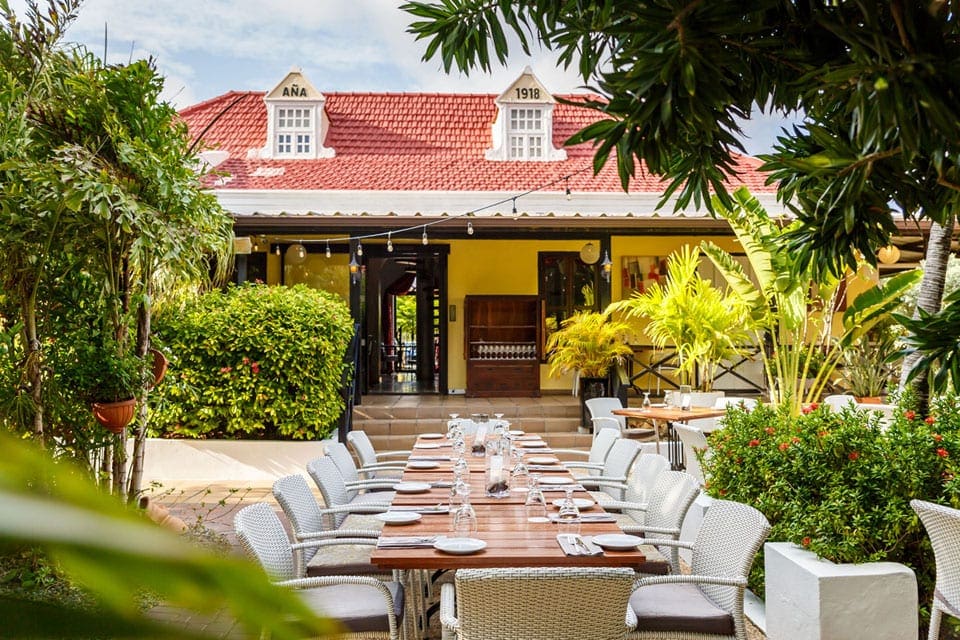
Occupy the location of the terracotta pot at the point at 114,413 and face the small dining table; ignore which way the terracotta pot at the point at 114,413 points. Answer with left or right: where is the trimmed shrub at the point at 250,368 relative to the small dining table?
left

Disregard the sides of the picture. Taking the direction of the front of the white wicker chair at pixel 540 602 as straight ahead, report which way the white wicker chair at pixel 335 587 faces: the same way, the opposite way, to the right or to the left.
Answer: to the right

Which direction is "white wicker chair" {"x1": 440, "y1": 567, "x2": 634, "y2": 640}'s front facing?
away from the camera

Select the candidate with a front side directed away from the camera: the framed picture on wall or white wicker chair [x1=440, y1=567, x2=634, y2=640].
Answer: the white wicker chair

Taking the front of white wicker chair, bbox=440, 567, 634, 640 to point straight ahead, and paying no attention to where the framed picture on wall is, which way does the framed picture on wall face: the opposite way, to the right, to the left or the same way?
the opposite way

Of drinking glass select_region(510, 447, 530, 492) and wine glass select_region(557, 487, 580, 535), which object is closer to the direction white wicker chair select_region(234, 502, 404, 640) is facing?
the wine glass

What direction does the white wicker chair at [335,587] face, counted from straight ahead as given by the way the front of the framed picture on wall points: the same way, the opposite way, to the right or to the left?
to the left

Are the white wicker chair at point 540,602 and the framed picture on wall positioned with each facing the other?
yes

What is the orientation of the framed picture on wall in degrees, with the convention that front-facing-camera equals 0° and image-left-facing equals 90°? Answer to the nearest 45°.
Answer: approximately 0°

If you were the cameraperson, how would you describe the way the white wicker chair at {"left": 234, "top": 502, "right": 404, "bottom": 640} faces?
facing to the right of the viewer
